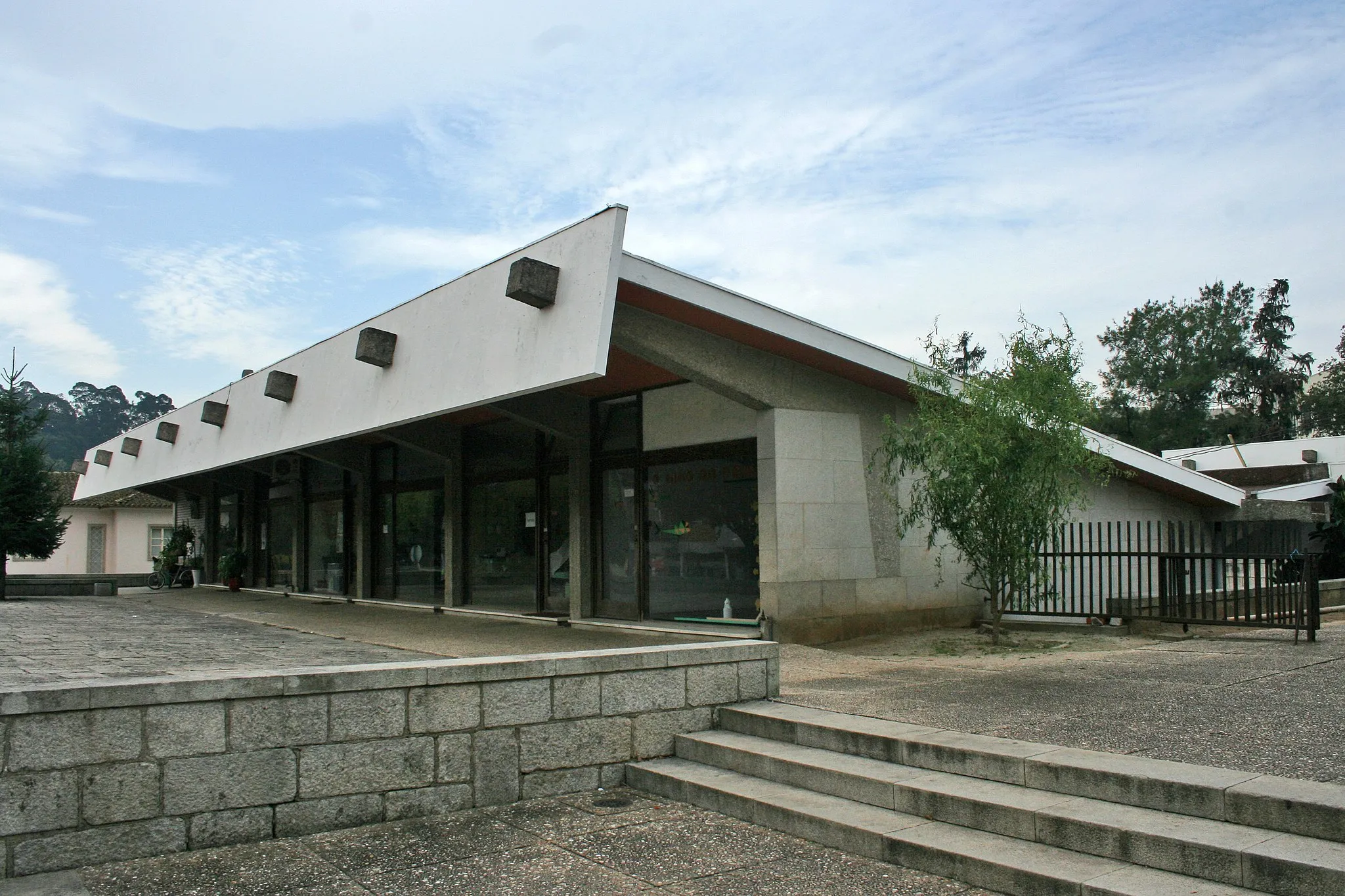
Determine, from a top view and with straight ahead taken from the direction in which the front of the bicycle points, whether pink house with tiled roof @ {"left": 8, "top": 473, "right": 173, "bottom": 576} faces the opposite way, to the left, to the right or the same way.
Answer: to the left

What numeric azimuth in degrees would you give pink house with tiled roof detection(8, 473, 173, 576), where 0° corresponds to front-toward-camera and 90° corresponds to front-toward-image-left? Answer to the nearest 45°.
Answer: approximately 0°

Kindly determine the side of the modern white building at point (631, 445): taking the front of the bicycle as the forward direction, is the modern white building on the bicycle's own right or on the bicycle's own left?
on the bicycle's own left

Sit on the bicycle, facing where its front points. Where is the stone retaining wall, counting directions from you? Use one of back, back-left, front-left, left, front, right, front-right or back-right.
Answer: left

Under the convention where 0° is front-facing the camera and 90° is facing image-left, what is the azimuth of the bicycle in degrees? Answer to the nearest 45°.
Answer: approximately 90°

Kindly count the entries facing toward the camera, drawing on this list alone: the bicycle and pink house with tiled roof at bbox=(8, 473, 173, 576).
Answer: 1

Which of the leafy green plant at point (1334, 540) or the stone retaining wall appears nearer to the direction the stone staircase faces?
the stone retaining wall

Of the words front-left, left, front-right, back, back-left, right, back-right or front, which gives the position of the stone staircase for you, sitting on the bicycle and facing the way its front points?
left

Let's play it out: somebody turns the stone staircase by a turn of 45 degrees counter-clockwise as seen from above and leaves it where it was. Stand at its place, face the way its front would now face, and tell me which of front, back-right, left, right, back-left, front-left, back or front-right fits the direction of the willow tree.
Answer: back

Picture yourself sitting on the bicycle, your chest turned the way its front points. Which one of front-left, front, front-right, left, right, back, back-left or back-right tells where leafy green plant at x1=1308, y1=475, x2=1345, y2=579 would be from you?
back-left

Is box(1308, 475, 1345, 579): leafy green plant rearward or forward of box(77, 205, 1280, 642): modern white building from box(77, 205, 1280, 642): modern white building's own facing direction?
rearward
